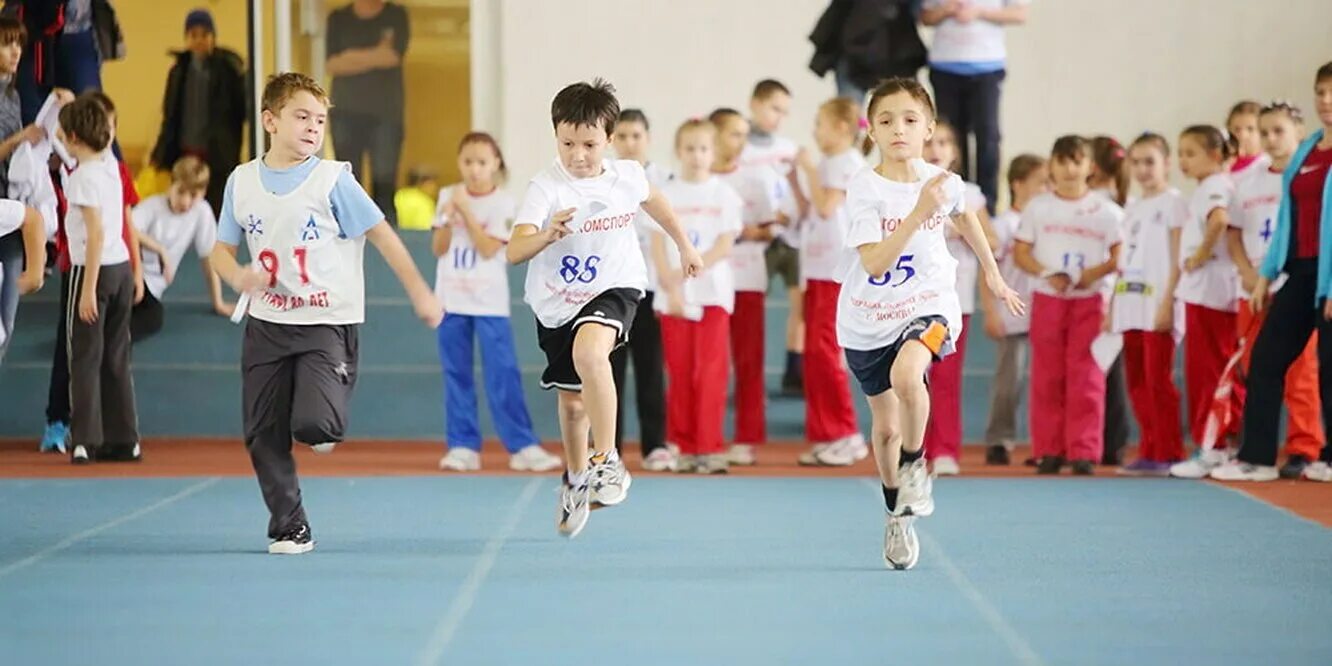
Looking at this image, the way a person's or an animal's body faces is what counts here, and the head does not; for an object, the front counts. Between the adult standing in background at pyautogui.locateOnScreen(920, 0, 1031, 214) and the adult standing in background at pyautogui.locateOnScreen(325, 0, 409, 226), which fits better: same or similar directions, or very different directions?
same or similar directions

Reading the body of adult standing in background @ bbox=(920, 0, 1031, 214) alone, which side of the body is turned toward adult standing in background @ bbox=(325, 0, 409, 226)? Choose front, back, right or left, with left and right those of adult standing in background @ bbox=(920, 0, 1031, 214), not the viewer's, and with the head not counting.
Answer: right

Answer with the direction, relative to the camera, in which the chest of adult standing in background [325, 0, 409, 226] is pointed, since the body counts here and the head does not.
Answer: toward the camera

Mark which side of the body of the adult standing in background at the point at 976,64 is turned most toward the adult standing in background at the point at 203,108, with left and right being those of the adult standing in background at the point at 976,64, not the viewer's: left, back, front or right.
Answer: right

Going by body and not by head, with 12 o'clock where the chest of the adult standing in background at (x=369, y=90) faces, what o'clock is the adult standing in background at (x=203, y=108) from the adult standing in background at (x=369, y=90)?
the adult standing in background at (x=203, y=108) is roughly at 2 o'clock from the adult standing in background at (x=369, y=90).

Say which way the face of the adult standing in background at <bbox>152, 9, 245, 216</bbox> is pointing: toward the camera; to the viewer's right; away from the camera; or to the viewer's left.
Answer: toward the camera

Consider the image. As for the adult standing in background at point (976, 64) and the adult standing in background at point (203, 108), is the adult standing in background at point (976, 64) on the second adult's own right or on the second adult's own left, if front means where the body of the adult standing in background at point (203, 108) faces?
on the second adult's own left

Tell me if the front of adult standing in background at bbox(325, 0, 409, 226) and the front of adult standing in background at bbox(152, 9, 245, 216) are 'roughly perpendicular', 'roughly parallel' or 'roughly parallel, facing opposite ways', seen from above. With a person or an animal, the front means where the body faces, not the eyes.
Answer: roughly parallel

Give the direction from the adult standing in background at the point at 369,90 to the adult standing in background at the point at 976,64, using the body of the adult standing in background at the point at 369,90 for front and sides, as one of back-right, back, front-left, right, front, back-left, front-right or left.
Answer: front-left

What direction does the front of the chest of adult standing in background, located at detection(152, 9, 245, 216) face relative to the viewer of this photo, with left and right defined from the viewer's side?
facing the viewer

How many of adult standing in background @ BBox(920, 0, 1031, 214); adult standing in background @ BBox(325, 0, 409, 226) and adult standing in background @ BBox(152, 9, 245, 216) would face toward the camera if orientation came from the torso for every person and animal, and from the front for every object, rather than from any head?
3
